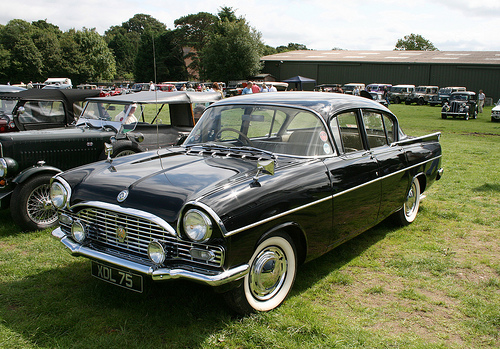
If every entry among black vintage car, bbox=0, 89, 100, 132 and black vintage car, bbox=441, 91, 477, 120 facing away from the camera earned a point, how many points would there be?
0

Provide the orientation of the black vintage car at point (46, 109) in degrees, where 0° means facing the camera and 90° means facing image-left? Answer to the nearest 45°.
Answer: approximately 45°

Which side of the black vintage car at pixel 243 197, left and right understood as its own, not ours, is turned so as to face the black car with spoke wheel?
right

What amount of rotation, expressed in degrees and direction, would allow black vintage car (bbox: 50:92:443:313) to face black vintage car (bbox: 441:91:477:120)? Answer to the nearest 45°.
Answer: approximately 180°

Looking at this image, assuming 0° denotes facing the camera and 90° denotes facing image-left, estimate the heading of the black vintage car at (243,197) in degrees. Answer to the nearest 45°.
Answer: approximately 45°
